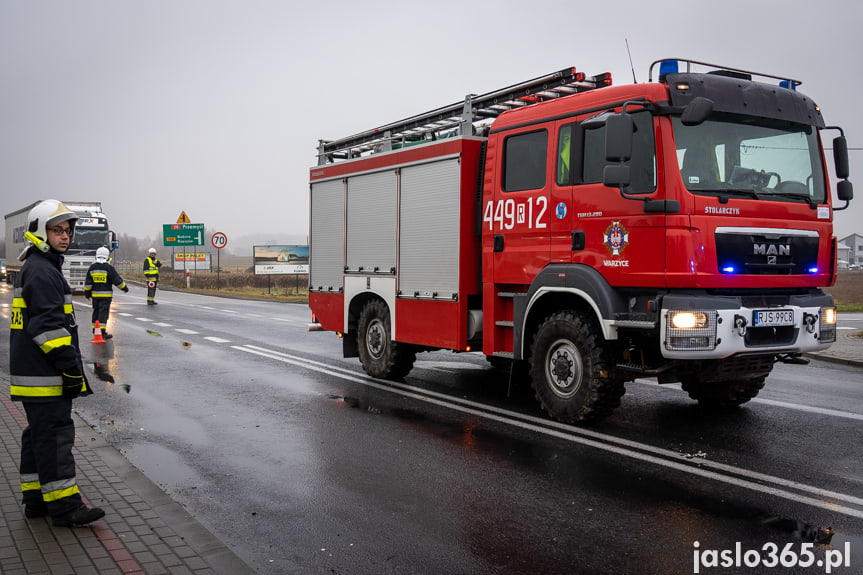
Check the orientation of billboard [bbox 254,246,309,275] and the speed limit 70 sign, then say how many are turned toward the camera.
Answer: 2

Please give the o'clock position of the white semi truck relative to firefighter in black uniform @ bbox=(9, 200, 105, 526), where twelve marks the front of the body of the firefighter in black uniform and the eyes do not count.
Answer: The white semi truck is roughly at 9 o'clock from the firefighter in black uniform.

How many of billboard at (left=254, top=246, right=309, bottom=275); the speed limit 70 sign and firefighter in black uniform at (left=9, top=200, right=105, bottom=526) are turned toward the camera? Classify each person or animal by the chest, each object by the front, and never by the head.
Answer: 2

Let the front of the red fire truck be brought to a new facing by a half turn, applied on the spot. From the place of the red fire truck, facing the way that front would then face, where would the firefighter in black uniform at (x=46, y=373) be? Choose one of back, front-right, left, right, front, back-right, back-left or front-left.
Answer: left

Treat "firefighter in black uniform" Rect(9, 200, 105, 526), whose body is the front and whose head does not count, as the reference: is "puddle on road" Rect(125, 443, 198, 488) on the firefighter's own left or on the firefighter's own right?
on the firefighter's own left

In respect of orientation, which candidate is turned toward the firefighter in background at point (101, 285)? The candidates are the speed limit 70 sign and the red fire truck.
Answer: the speed limit 70 sign

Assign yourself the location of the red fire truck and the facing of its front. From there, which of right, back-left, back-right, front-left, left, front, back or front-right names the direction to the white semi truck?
back

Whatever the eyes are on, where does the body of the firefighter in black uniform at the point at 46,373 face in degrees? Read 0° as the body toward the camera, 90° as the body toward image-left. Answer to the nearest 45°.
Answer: approximately 270°

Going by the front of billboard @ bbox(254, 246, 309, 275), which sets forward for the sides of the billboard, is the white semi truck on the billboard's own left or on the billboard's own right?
on the billboard's own right

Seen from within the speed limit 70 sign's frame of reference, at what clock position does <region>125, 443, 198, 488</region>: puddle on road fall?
The puddle on road is roughly at 12 o'clock from the speed limit 70 sign.

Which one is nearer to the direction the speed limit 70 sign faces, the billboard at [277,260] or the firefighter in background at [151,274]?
the firefighter in background

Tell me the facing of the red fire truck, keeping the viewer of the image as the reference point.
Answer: facing the viewer and to the right of the viewer

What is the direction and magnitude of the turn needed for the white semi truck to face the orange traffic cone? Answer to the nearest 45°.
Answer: approximately 45° to its right

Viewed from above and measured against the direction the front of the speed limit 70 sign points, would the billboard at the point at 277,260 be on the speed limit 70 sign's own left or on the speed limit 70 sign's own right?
on the speed limit 70 sign's own left
